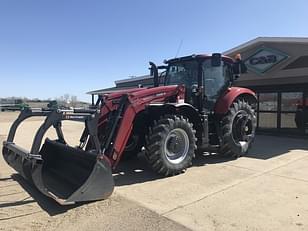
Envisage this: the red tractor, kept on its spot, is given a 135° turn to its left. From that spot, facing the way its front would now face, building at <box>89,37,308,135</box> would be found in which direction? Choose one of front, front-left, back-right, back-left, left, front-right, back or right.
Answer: front-left

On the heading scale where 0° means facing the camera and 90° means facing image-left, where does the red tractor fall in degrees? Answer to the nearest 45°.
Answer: approximately 45°
